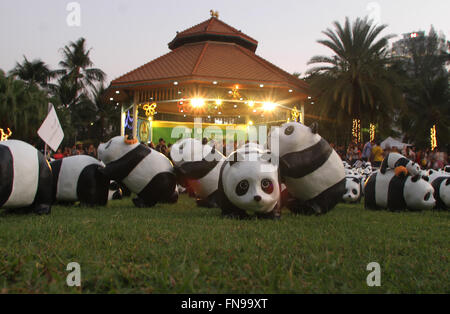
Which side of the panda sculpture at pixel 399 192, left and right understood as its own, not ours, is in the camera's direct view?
right

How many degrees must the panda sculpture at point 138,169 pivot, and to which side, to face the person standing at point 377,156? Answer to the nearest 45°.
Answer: approximately 135° to its right

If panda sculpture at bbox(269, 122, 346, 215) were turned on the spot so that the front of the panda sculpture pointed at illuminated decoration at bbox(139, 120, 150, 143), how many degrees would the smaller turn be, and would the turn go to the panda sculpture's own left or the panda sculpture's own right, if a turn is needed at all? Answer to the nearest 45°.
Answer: approximately 45° to the panda sculpture's own right

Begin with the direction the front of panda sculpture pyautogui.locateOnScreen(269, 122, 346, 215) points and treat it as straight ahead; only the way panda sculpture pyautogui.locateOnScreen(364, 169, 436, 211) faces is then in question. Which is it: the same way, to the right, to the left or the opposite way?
the opposite way

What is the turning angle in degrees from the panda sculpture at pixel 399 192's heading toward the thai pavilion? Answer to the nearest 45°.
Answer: approximately 135° to its left

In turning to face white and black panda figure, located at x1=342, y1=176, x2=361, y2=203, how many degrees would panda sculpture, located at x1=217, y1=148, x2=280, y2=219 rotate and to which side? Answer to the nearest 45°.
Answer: approximately 90° to its left

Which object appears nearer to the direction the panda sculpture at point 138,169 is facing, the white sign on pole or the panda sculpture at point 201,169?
the white sign on pole

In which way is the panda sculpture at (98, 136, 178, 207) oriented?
to the viewer's left

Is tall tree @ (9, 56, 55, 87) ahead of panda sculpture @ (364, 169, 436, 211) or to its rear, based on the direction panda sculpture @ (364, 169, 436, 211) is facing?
to the rear

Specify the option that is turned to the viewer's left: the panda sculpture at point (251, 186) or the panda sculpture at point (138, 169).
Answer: the panda sculpture at point (138, 169)

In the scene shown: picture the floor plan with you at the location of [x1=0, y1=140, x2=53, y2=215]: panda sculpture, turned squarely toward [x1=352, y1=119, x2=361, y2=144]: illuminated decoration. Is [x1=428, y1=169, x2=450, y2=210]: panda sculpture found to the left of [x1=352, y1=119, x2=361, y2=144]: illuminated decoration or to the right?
right

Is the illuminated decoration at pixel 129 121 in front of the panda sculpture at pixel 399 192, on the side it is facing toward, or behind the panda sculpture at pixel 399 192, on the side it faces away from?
behind

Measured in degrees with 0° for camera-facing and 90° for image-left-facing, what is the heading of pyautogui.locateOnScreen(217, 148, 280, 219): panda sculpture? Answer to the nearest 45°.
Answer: approximately 315°

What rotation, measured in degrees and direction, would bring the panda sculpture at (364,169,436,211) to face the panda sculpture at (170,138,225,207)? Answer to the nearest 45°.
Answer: approximately 180°
